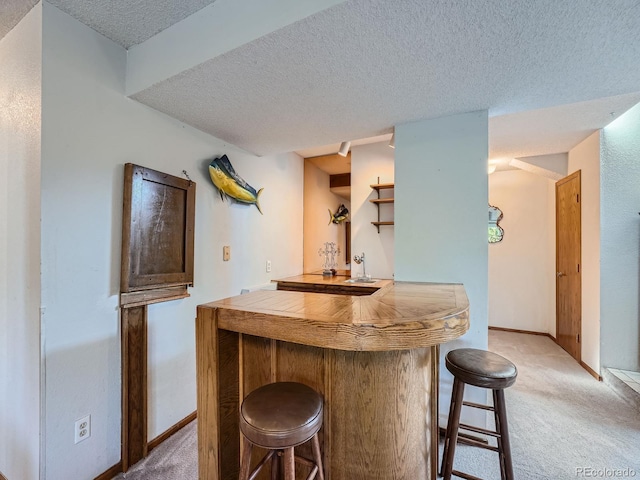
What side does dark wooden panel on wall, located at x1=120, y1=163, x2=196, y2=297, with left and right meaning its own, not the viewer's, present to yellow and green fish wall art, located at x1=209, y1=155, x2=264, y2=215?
left

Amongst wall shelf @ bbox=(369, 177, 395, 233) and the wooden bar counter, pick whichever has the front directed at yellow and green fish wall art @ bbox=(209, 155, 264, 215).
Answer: the wall shelf

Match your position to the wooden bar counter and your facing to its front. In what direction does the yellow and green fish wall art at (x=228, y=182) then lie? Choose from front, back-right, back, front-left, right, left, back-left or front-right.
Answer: back-right

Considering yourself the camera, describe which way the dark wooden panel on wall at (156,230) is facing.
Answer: facing the viewer and to the right of the viewer

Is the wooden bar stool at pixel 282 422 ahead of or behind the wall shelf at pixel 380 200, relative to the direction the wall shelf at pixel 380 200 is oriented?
ahead

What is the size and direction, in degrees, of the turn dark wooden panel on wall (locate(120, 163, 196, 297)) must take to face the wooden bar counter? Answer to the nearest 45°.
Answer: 0° — it already faces it

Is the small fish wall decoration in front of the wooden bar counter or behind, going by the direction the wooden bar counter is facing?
behind
